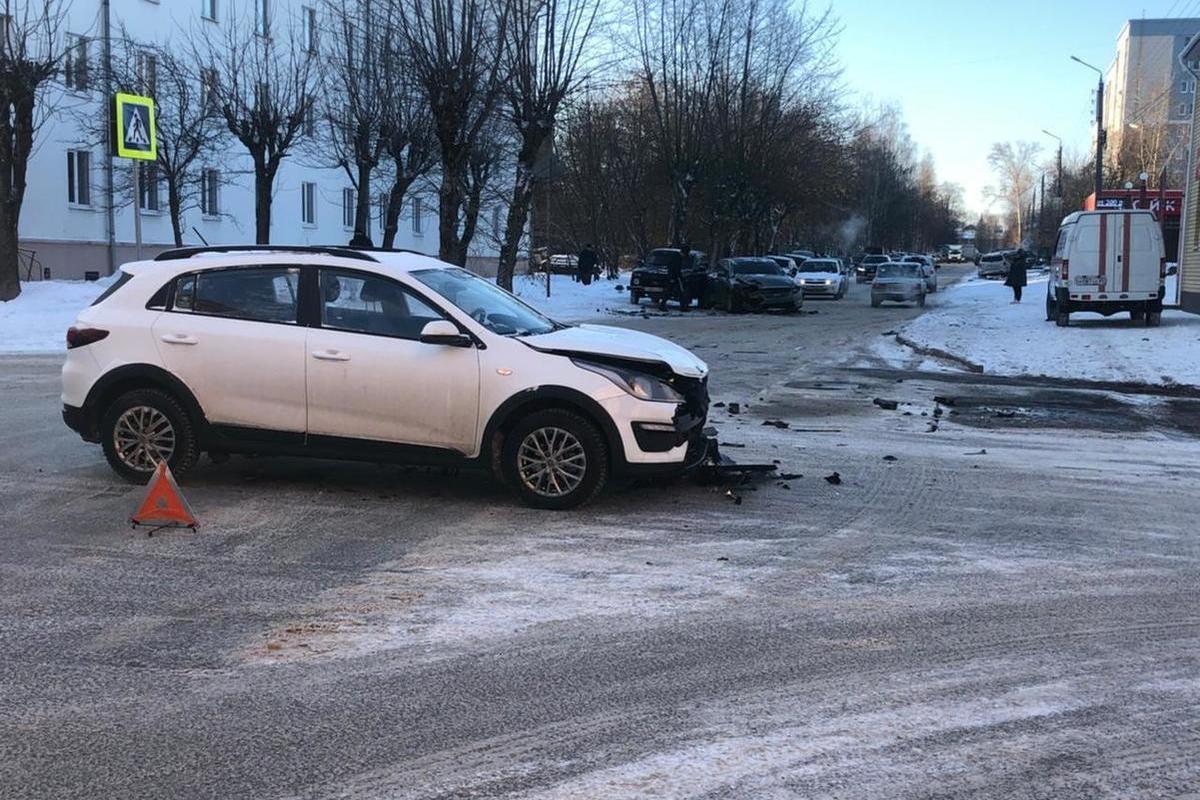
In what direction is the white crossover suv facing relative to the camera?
to the viewer's right

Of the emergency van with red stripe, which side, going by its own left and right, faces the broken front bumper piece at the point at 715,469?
back

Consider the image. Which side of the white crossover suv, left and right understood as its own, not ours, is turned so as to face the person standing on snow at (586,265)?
left

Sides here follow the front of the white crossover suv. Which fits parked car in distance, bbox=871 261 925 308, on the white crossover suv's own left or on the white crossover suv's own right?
on the white crossover suv's own left

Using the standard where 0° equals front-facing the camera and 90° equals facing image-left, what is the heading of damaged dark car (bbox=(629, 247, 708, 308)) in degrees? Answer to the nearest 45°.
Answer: approximately 45°

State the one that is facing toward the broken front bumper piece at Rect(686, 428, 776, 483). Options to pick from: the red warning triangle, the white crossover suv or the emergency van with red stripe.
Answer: the white crossover suv

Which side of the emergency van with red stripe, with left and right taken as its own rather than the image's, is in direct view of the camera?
back

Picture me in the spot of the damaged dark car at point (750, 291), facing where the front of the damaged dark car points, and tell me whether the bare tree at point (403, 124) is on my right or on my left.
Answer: on my right
